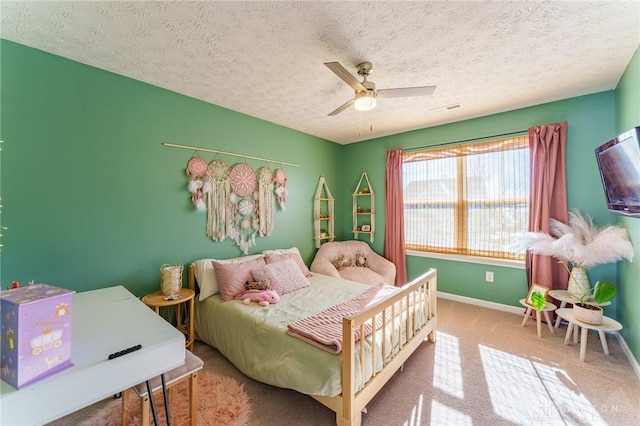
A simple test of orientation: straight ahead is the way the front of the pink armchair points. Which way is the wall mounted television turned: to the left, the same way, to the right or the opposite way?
to the right

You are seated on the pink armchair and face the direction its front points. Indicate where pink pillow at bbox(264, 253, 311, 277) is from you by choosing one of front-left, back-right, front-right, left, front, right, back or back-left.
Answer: front-right

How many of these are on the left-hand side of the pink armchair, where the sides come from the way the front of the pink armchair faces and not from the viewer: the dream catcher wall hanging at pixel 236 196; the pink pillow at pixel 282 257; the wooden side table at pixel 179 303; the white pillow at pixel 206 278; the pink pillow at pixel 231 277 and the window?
1

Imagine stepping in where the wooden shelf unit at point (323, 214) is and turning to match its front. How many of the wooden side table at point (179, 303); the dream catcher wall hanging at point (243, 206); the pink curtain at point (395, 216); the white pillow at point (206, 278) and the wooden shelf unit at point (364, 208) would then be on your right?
3

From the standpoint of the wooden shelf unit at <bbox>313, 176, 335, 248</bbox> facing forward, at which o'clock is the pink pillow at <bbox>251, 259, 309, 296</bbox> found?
The pink pillow is roughly at 2 o'clock from the wooden shelf unit.

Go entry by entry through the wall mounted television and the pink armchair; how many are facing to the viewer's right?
0

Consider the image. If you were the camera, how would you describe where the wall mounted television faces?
facing the viewer and to the left of the viewer

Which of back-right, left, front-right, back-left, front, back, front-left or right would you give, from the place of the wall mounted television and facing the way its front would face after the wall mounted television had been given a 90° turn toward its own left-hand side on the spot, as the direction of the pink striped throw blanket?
right

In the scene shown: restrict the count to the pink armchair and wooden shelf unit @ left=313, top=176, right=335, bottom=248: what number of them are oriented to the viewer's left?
0

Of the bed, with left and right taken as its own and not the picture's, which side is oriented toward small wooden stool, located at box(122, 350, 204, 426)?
right

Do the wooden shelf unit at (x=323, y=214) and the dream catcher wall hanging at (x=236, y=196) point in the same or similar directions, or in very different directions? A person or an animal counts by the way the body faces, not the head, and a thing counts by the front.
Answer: same or similar directions

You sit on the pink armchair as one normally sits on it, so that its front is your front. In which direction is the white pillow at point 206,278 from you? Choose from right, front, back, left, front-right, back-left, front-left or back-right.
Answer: front-right

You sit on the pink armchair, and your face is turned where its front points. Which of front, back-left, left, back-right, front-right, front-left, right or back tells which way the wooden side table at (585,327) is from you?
front-left

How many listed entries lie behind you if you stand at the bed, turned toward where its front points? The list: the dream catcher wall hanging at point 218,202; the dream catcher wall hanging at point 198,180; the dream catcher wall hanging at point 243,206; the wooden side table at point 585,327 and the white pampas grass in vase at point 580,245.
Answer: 3

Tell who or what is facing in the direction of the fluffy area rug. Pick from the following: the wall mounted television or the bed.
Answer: the wall mounted television

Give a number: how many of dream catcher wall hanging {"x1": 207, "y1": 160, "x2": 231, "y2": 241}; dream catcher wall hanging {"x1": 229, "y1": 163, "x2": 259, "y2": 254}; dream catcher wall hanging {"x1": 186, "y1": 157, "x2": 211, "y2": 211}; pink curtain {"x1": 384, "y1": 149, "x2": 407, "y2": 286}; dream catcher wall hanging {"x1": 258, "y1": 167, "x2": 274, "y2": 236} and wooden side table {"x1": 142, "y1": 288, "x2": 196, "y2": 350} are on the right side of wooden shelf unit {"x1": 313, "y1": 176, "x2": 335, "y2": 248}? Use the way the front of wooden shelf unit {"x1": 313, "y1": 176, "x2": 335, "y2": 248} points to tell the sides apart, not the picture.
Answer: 5

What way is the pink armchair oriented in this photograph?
toward the camera
